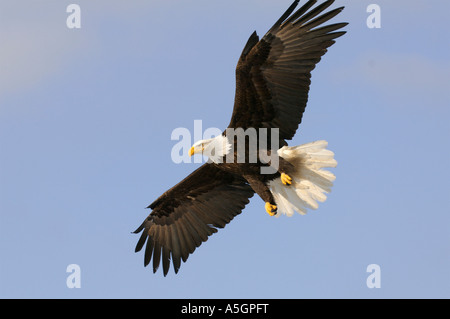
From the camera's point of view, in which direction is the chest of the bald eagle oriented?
to the viewer's left
